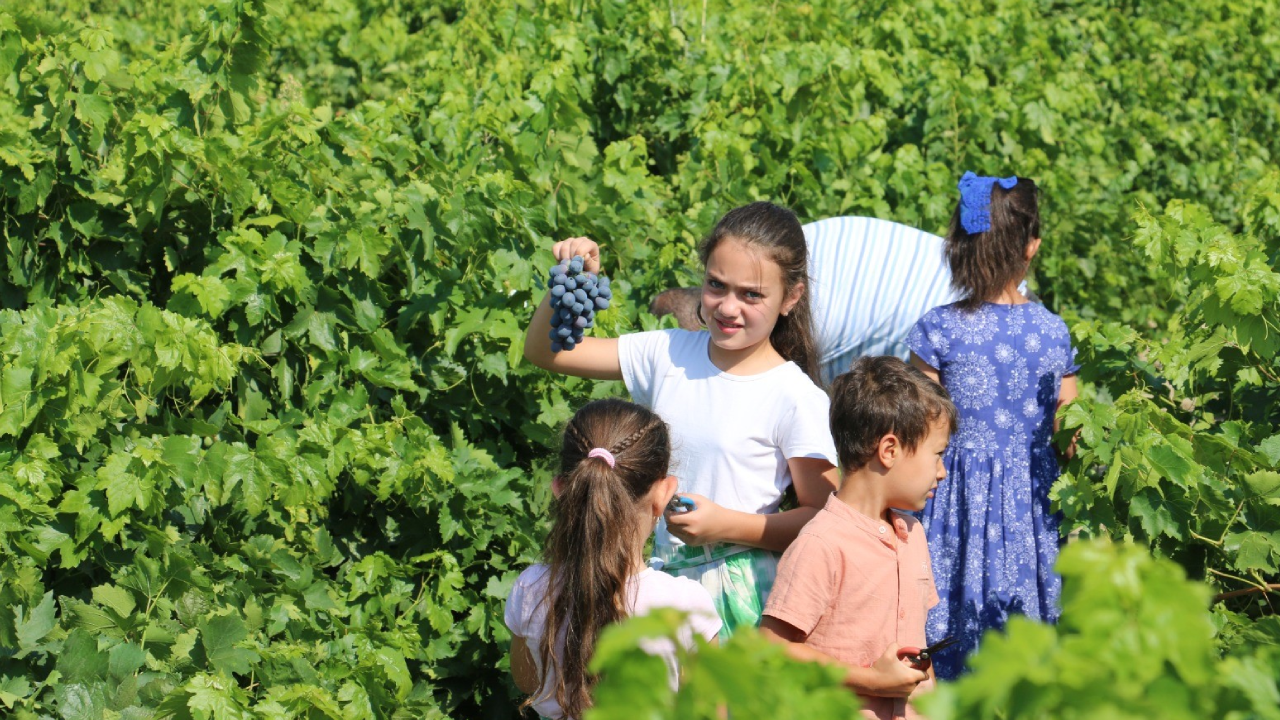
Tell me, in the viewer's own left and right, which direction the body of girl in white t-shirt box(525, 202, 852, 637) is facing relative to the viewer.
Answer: facing the viewer and to the left of the viewer

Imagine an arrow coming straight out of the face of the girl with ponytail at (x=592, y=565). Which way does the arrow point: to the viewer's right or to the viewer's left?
to the viewer's right

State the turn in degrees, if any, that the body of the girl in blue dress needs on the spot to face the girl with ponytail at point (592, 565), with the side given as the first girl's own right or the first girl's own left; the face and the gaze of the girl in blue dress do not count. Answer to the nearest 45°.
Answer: approximately 135° to the first girl's own left

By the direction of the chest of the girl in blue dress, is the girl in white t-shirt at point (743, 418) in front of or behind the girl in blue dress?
behind

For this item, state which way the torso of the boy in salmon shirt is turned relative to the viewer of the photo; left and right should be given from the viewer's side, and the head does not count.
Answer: facing the viewer and to the right of the viewer

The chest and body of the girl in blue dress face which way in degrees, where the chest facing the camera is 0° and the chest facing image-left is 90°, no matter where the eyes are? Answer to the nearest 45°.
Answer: approximately 180°

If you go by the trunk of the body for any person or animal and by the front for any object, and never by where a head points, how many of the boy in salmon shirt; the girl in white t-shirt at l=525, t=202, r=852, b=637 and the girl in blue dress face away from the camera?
1

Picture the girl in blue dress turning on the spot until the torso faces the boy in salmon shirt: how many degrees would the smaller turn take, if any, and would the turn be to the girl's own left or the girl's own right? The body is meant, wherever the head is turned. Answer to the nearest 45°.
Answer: approximately 180°

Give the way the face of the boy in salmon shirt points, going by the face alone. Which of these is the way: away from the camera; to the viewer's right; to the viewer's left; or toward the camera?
to the viewer's right

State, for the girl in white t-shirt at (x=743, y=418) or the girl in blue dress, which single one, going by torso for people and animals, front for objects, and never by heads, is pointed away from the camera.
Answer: the girl in blue dress

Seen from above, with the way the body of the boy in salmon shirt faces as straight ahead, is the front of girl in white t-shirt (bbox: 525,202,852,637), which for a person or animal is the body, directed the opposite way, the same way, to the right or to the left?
to the right

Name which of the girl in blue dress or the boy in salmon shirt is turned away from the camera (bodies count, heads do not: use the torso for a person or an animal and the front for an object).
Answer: the girl in blue dress

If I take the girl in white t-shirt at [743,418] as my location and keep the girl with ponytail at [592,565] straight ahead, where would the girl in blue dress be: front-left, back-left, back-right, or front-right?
back-left

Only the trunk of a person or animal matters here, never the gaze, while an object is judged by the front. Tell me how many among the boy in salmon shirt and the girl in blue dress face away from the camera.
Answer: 1

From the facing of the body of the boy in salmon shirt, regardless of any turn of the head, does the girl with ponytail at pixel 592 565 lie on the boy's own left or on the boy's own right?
on the boy's own right

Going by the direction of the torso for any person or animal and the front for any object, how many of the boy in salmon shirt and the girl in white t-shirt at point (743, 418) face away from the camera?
0
